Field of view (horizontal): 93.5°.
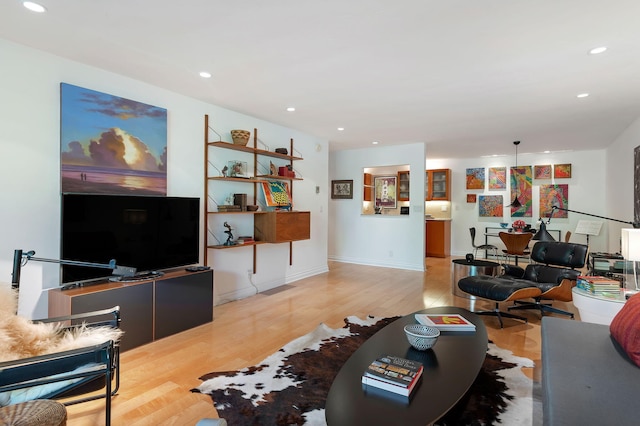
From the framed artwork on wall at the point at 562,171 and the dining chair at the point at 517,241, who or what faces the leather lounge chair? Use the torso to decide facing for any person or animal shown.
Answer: the framed artwork on wall

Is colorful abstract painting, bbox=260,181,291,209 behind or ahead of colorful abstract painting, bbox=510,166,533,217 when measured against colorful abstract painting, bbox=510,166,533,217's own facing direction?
ahead

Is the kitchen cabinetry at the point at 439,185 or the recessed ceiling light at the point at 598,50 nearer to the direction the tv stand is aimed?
the recessed ceiling light

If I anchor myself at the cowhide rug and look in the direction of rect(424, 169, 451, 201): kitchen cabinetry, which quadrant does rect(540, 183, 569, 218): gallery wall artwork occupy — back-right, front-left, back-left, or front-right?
front-right

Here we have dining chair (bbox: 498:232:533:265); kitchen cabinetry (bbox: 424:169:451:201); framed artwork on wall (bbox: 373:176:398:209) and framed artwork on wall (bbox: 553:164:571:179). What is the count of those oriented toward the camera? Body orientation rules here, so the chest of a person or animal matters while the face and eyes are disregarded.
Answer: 3

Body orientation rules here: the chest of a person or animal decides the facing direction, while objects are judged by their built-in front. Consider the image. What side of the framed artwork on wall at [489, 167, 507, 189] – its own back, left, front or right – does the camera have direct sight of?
front

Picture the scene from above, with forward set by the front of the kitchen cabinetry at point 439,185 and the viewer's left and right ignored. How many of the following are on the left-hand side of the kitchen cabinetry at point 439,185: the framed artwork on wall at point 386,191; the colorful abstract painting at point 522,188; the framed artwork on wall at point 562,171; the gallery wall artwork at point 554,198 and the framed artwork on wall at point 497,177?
4

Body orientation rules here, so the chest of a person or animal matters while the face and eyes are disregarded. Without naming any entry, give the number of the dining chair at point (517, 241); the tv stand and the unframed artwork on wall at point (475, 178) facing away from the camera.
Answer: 1

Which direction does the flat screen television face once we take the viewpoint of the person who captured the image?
facing the viewer and to the right of the viewer

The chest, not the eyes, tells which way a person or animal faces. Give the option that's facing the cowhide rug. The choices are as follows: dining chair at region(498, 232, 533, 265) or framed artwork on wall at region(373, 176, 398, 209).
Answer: the framed artwork on wall

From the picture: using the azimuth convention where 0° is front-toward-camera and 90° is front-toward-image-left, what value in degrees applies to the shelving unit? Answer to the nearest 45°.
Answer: approximately 315°

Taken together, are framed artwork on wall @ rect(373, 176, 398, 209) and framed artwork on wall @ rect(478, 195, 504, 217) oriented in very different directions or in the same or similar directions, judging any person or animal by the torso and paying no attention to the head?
same or similar directions

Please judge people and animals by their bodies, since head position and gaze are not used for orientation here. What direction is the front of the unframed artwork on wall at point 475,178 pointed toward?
toward the camera

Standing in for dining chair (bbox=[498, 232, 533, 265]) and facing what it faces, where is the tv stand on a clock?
The tv stand is roughly at 7 o'clock from the dining chair.

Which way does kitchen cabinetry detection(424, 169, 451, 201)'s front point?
toward the camera

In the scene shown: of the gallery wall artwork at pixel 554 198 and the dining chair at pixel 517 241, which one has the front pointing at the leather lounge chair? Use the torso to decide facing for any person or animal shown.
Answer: the gallery wall artwork

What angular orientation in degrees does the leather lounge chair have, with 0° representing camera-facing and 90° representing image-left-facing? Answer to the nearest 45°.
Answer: approximately 45°

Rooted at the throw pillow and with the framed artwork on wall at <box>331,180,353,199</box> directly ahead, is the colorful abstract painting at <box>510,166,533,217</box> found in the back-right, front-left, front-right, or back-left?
front-right

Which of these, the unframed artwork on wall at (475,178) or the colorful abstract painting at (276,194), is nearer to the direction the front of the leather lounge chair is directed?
the colorful abstract painting

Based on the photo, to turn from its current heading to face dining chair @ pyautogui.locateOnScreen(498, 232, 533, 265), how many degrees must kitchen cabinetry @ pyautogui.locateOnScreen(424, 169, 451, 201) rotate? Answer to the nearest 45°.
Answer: approximately 45° to its left

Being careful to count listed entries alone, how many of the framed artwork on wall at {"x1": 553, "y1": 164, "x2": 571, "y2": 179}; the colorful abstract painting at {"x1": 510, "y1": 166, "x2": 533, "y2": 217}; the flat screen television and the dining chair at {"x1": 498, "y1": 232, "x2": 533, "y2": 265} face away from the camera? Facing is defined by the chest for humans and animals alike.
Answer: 1
